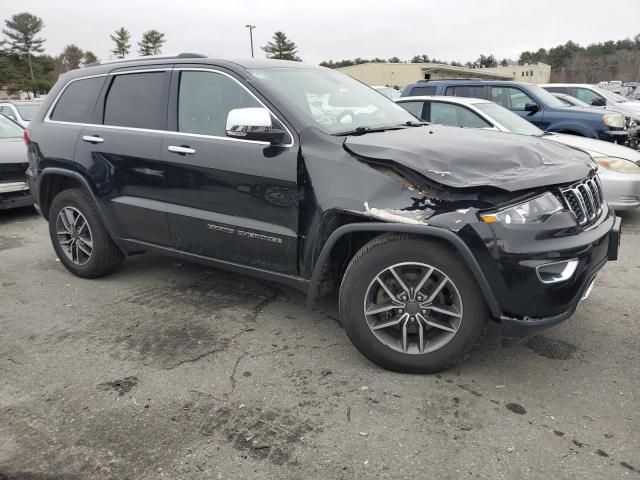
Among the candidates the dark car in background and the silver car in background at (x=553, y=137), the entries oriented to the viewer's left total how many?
0

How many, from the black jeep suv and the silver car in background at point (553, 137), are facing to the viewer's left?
0

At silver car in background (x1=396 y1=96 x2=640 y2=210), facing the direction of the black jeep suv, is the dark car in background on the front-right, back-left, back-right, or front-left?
back-right

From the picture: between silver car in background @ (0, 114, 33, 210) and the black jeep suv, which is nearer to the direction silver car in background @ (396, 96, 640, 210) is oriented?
the black jeep suv

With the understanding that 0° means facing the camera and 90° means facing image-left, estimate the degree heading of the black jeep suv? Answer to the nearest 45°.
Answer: approximately 315°

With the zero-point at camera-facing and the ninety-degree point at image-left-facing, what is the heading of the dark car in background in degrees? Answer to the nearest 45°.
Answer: approximately 315°
